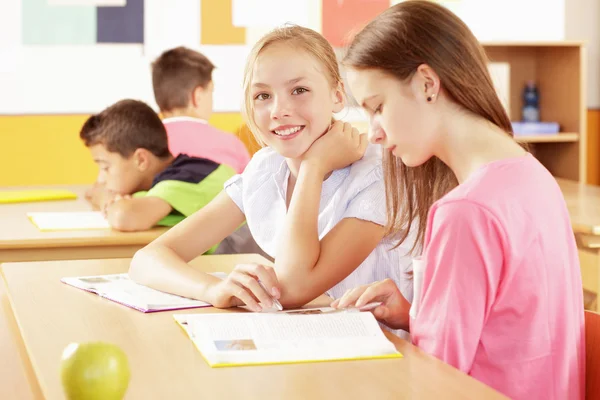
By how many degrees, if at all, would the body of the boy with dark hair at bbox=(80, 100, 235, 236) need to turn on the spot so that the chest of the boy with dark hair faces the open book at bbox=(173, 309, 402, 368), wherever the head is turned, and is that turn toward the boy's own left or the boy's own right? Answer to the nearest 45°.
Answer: approximately 90° to the boy's own left

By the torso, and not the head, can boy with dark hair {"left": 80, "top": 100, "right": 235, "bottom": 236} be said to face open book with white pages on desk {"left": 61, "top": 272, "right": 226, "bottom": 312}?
no

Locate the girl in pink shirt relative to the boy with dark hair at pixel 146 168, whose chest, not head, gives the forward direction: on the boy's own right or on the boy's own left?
on the boy's own left

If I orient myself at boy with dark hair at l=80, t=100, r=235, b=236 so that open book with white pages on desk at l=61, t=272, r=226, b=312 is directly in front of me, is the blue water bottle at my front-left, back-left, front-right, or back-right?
back-left

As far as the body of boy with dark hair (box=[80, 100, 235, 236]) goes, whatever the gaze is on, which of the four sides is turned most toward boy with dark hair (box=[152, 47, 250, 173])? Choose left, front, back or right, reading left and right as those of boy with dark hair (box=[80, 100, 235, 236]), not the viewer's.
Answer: right

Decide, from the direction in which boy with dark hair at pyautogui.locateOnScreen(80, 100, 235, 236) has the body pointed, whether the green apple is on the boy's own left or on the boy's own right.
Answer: on the boy's own left

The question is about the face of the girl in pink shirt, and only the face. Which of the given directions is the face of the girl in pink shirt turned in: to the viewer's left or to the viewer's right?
to the viewer's left

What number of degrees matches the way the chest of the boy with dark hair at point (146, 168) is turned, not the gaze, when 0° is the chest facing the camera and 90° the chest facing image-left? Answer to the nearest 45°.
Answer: approximately 90°

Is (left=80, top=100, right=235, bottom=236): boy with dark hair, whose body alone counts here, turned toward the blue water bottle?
no

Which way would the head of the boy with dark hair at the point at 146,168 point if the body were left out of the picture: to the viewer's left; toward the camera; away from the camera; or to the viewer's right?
to the viewer's left
